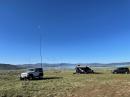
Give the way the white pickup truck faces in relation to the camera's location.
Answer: facing the viewer and to the left of the viewer
